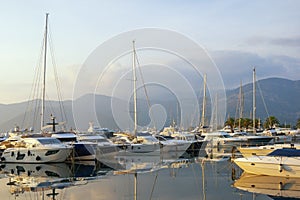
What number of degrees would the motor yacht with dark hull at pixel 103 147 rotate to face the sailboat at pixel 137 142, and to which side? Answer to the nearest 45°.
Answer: approximately 45° to its left

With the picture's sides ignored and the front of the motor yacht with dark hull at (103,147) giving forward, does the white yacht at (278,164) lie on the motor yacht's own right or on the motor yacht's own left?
on the motor yacht's own right
